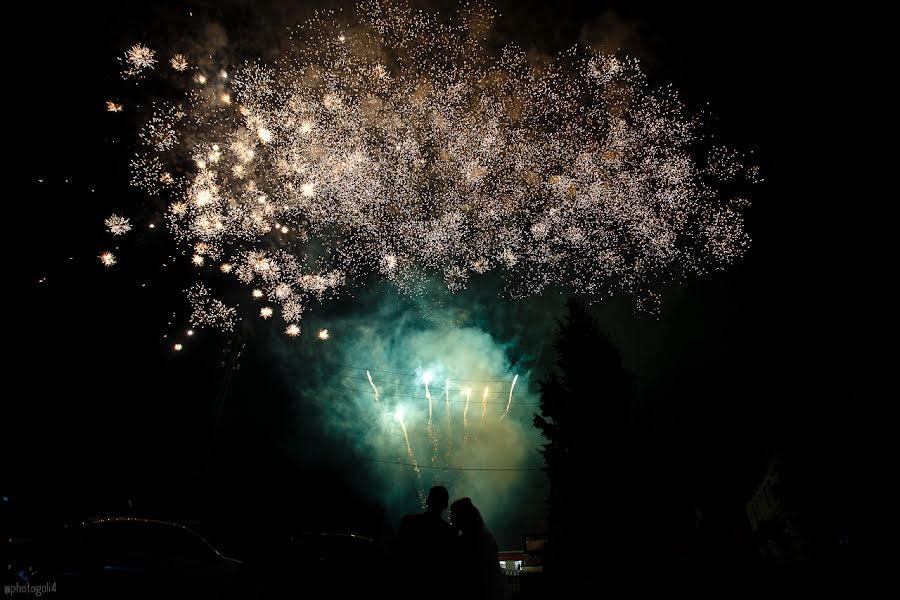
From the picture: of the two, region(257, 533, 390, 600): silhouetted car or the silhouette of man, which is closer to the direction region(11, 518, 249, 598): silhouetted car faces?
the silhouetted car

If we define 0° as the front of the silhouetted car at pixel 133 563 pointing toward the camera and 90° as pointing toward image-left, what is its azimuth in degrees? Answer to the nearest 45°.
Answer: approximately 270°
